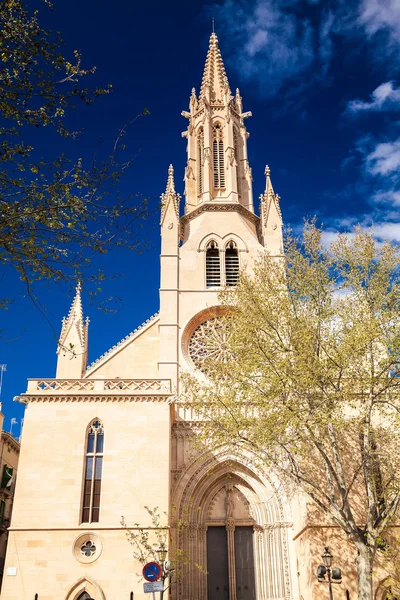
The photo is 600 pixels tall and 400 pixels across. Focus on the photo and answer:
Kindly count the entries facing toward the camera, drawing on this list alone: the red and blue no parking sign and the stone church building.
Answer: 2

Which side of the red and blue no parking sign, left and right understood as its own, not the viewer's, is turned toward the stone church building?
back

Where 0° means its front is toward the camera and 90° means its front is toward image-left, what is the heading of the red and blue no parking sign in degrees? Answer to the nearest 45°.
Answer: approximately 0°

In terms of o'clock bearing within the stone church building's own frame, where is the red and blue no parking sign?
The red and blue no parking sign is roughly at 12 o'clock from the stone church building.

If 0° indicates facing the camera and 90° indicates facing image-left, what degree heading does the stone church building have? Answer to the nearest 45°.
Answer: approximately 0°
